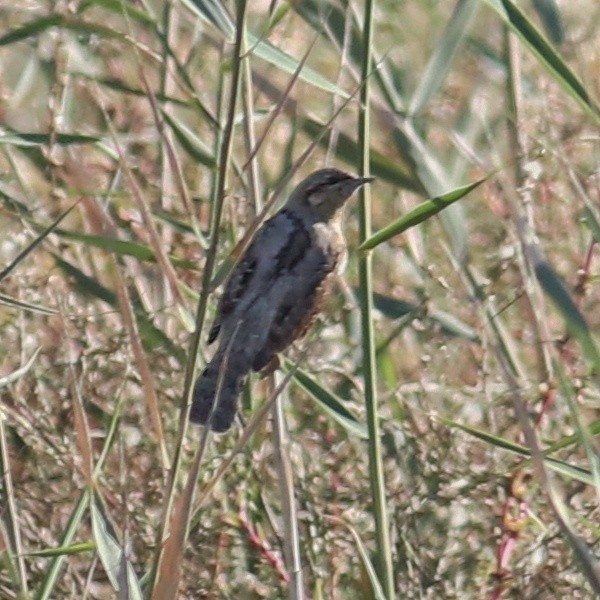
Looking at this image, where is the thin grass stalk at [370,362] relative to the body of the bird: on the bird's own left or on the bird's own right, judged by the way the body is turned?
on the bird's own right

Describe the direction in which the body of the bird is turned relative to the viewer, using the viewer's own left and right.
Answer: facing away from the viewer and to the right of the viewer
